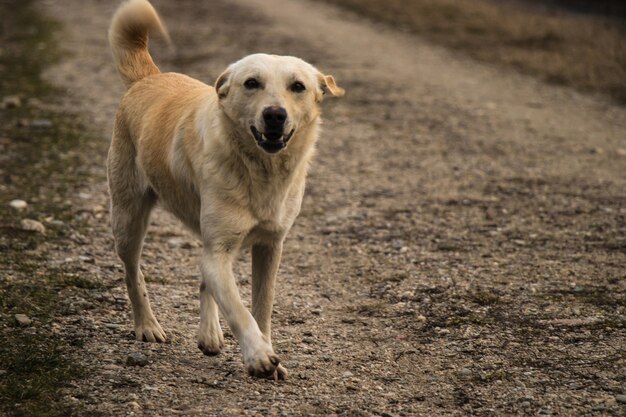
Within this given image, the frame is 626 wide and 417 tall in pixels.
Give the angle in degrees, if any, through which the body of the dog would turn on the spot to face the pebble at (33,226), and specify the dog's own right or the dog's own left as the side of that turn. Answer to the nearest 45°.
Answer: approximately 180°

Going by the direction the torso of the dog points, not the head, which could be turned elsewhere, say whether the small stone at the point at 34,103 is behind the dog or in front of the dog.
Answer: behind

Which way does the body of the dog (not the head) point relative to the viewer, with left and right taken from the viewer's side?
facing the viewer and to the right of the viewer

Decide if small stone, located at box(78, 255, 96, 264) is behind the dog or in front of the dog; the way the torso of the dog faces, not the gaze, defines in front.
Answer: behind

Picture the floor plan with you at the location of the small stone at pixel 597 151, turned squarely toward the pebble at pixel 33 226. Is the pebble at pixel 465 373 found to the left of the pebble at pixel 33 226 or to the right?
left

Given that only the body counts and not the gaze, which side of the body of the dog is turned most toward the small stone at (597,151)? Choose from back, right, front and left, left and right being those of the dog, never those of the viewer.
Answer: left
